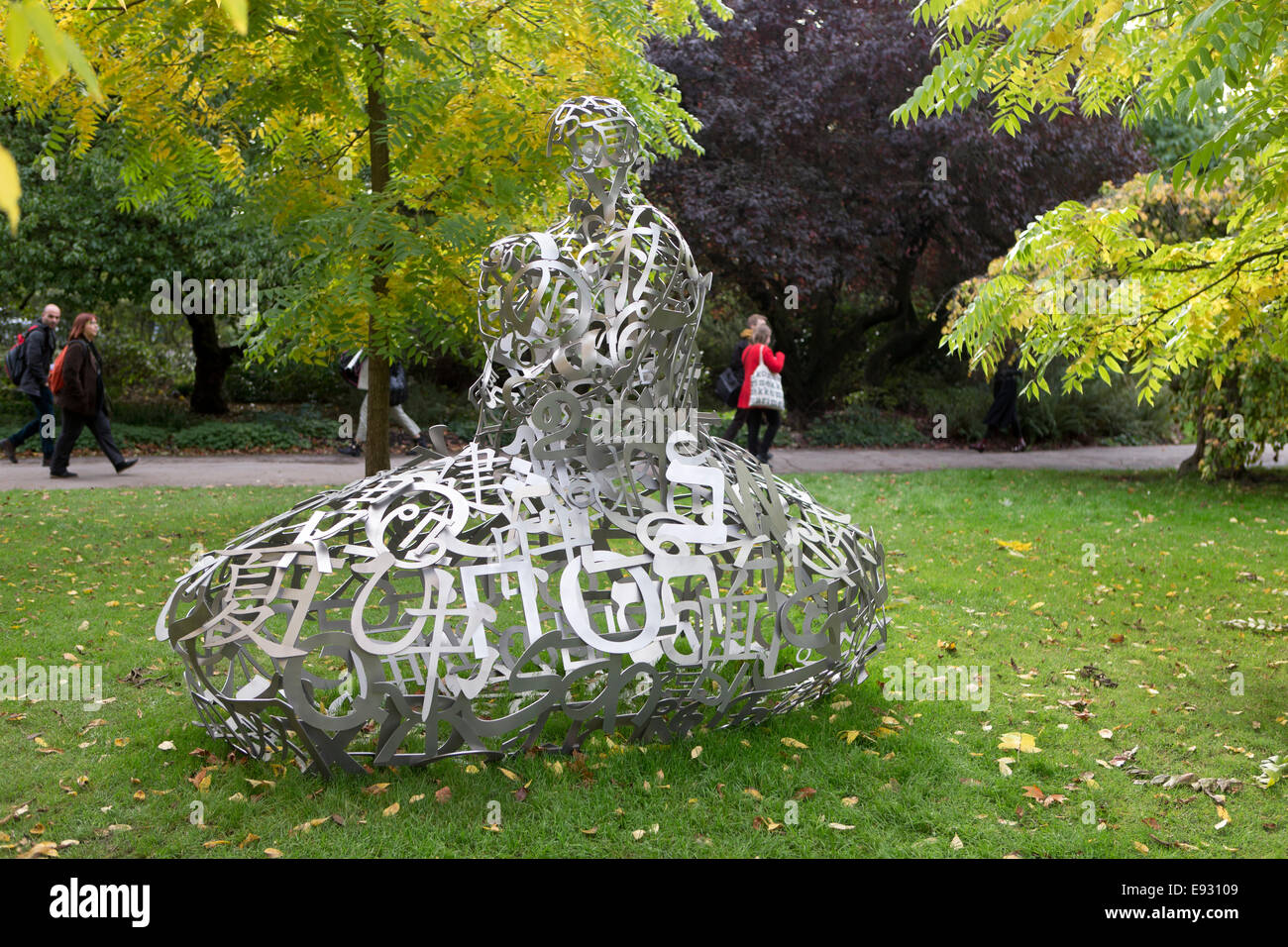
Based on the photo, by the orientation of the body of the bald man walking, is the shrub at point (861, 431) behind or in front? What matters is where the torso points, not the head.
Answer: in front

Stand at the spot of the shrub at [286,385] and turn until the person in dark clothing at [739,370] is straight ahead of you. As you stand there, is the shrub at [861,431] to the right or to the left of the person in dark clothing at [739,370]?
left

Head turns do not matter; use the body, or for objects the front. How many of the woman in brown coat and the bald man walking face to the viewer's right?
2

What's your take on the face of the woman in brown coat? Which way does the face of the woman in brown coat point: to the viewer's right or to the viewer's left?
to the viewer's right

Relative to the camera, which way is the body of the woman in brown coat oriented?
to the viewer's right

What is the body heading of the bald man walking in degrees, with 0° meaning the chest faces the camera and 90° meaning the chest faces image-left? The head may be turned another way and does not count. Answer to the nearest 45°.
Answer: approximately 270°
